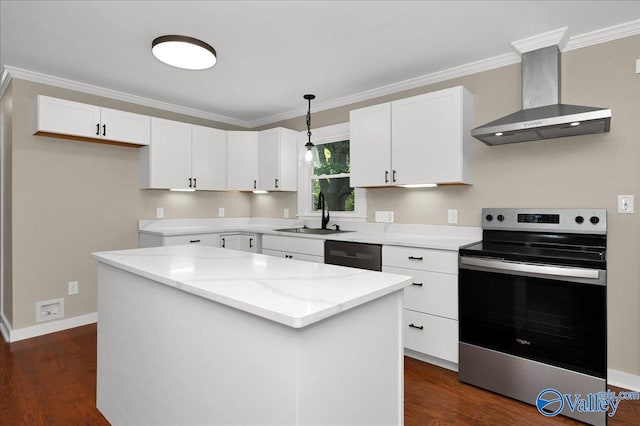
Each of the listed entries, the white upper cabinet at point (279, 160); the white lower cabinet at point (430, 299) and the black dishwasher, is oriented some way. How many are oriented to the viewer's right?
0

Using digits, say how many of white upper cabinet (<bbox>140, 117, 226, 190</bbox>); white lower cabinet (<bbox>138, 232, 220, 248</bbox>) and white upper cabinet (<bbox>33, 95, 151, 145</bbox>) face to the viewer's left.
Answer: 0

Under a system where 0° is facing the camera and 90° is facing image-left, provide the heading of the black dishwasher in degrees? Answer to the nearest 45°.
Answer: approximately 45°

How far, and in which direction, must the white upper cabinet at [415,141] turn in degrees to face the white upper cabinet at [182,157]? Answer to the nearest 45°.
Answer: approximately 45° to its right

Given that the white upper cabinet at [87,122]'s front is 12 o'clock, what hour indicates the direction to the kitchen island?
The kitchen island is roughly at 1 o'clock from the white upper cabinet.

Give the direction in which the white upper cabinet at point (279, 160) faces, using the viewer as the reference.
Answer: facing the viewer and to the left of the viewer

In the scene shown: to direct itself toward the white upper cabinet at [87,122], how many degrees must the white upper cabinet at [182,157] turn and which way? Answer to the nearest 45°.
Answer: approximately 90° to its right

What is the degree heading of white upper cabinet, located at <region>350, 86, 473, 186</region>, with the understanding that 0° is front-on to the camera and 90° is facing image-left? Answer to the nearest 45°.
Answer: approximately 45°

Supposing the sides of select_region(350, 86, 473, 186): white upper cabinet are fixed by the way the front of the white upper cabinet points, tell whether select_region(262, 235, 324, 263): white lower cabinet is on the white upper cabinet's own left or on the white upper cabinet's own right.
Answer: on the white upper cabinet's own right

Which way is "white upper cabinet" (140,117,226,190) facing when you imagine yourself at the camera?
facing the viewer and to the right of the viewer

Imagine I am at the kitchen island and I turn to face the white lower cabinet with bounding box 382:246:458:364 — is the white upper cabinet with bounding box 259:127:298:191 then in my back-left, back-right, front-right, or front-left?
front-left

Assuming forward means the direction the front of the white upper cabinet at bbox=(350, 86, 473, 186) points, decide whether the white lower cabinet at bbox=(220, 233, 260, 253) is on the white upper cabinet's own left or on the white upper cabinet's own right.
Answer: on the white upper cabinet's own right
